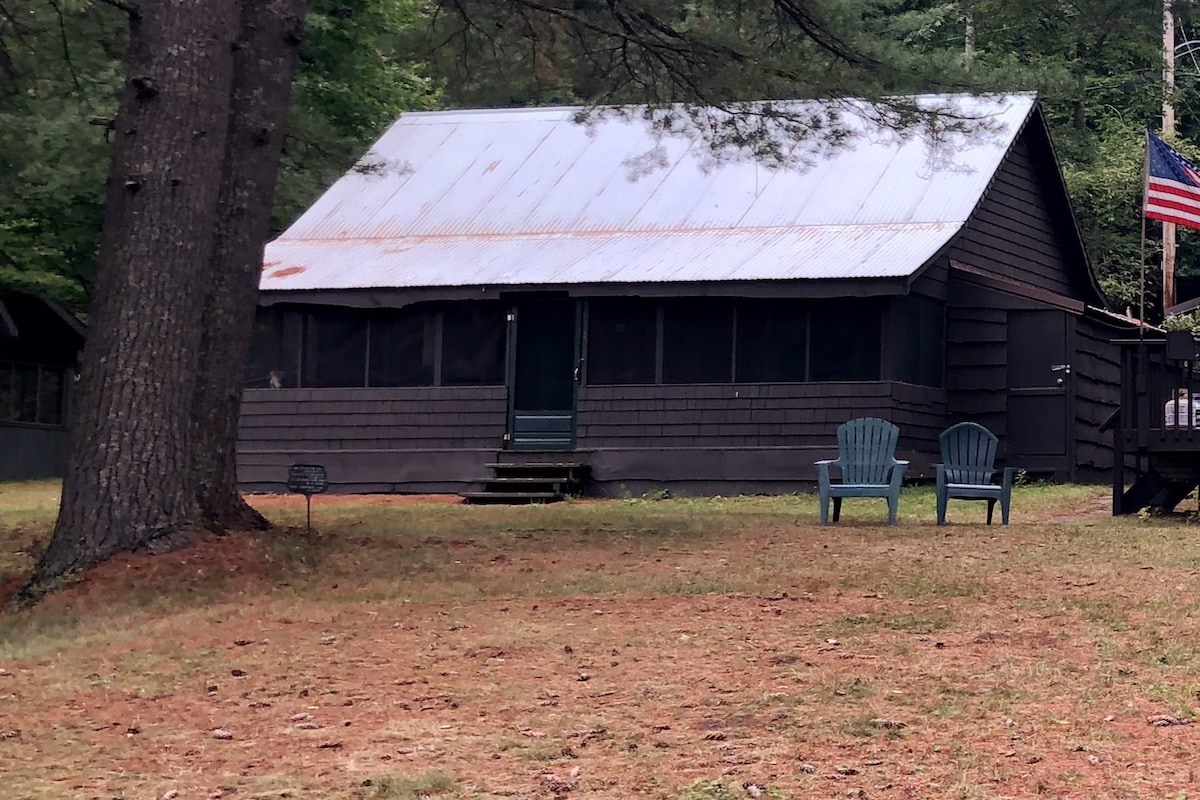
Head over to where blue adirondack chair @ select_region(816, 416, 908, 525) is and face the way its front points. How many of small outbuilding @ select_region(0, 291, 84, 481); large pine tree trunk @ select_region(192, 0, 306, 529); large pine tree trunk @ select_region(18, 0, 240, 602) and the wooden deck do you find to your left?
1

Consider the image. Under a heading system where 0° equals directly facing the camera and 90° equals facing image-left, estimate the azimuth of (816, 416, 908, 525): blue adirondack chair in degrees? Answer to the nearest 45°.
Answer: approximately 0°

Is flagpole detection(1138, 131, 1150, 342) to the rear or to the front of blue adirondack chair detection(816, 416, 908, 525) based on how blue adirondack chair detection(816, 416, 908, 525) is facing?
to the rear

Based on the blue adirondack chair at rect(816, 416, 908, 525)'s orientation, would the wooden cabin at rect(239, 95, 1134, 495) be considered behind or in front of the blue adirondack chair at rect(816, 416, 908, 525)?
behind

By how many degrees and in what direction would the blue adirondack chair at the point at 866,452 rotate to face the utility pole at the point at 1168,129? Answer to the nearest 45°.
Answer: approximately 180°

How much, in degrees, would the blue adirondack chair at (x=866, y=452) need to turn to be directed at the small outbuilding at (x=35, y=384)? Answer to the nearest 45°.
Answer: approximately 135° to its right

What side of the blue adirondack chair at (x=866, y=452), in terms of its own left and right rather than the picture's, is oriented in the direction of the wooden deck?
left

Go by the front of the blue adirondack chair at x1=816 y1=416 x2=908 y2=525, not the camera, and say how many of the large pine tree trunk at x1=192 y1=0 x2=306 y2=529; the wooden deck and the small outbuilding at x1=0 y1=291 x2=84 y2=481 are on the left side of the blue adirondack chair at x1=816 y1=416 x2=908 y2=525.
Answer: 1

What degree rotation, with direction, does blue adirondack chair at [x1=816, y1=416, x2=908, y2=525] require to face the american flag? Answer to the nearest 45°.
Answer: approximately 135° to its left
